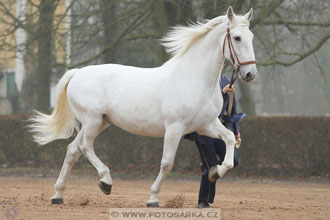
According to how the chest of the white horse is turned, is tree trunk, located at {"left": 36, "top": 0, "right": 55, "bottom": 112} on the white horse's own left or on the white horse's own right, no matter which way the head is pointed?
on the white horse's own left

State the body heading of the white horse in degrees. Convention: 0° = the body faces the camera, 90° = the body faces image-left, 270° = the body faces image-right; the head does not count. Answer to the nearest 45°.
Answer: approximately 270°

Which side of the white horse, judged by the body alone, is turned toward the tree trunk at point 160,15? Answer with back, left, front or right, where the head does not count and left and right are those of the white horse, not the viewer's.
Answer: left

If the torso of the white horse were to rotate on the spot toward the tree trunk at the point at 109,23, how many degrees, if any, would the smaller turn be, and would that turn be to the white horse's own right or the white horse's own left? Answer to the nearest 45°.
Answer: approximately 90° to the white horse's own left
